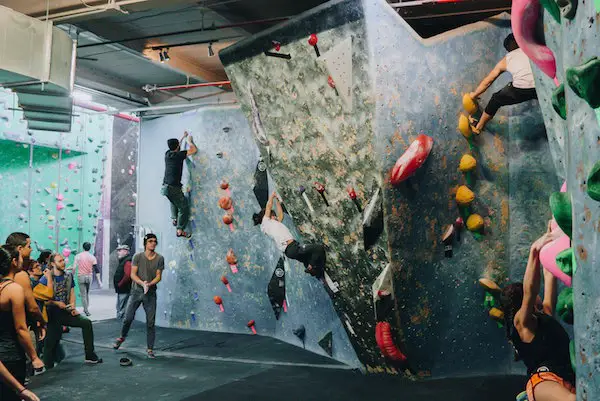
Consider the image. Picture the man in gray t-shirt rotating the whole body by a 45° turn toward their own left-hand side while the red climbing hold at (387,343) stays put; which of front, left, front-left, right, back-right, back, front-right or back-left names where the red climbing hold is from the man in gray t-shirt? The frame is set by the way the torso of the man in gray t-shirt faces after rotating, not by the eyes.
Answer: front

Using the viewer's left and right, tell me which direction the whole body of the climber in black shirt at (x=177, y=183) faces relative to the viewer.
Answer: facing away from the viewer and to the right of the viewer

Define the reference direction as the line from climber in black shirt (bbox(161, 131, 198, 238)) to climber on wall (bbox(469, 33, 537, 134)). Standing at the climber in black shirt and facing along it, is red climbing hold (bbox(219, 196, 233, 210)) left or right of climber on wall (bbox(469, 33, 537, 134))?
left

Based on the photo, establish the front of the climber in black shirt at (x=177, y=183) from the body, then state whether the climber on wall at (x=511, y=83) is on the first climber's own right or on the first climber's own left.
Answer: on the first climber's own right

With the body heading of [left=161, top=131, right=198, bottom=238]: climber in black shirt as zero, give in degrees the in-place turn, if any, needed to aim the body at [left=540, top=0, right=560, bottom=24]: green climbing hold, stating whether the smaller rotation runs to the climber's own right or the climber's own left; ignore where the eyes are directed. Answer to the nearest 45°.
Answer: approximately 135° to the climber's own right

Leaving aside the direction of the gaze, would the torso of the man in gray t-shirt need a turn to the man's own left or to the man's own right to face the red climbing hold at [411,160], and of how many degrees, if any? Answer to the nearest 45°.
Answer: approximately 45° to the man's own left

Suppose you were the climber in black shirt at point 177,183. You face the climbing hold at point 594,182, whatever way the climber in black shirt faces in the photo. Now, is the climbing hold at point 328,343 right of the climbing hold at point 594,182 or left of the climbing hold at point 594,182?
left
